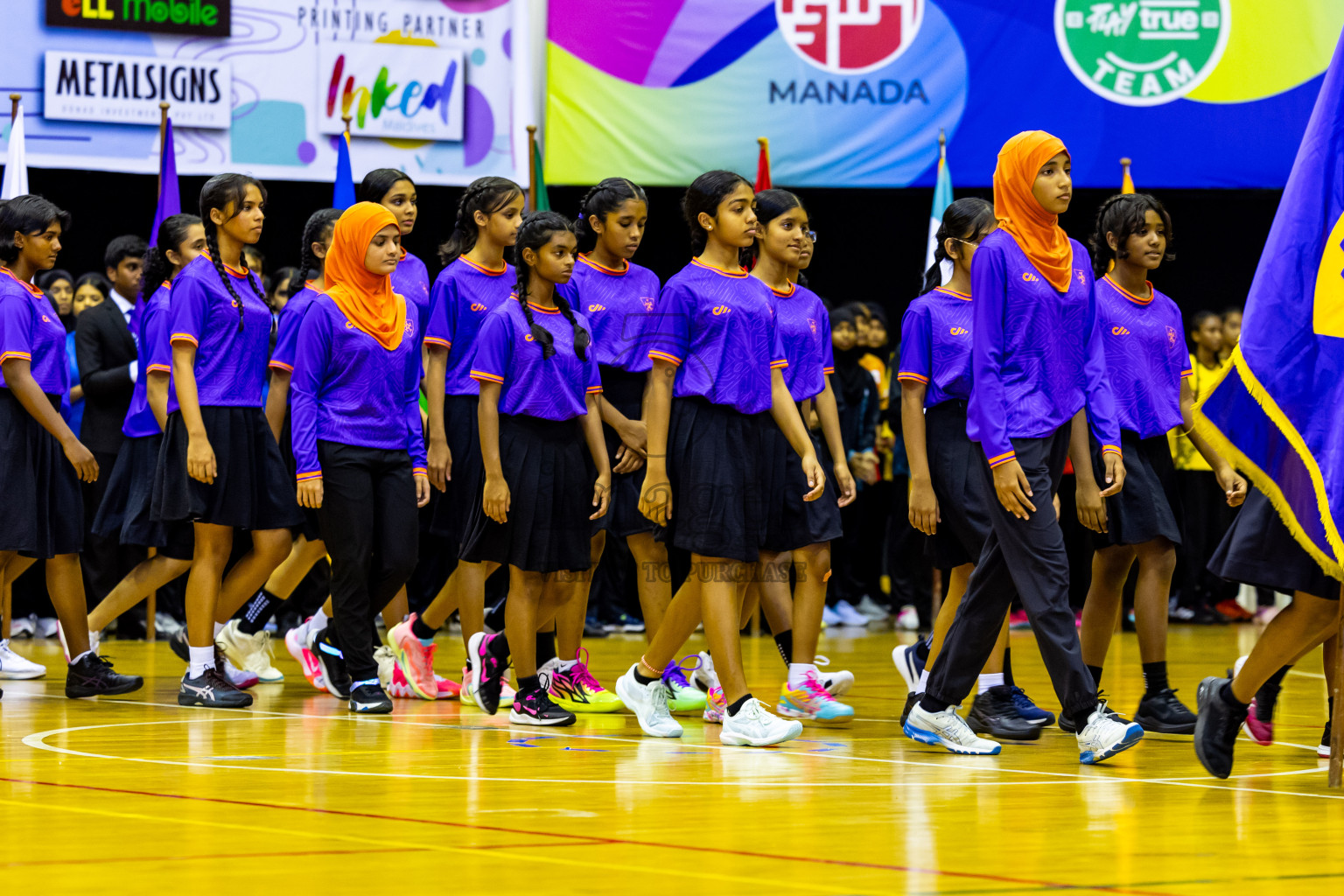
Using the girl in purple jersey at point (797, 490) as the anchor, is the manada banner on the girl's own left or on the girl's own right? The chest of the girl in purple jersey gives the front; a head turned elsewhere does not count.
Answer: on the girl's own left

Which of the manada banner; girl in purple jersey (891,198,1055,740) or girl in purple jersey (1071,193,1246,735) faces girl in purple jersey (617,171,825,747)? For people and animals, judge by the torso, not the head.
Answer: the manada banner

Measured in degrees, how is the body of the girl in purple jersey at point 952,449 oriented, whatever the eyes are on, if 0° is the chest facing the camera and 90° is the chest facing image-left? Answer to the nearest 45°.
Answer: approximately 315°

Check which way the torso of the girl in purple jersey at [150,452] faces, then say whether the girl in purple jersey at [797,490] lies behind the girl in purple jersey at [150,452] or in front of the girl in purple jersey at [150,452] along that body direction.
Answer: in front

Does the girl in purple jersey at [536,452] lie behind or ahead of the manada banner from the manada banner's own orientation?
ahead

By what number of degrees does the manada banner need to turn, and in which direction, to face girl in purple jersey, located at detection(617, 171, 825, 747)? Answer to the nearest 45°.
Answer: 0° — it already faces them
